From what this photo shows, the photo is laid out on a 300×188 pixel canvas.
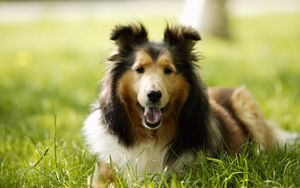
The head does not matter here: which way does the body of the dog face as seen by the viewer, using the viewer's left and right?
facing the viewer and to the left of the viewer
